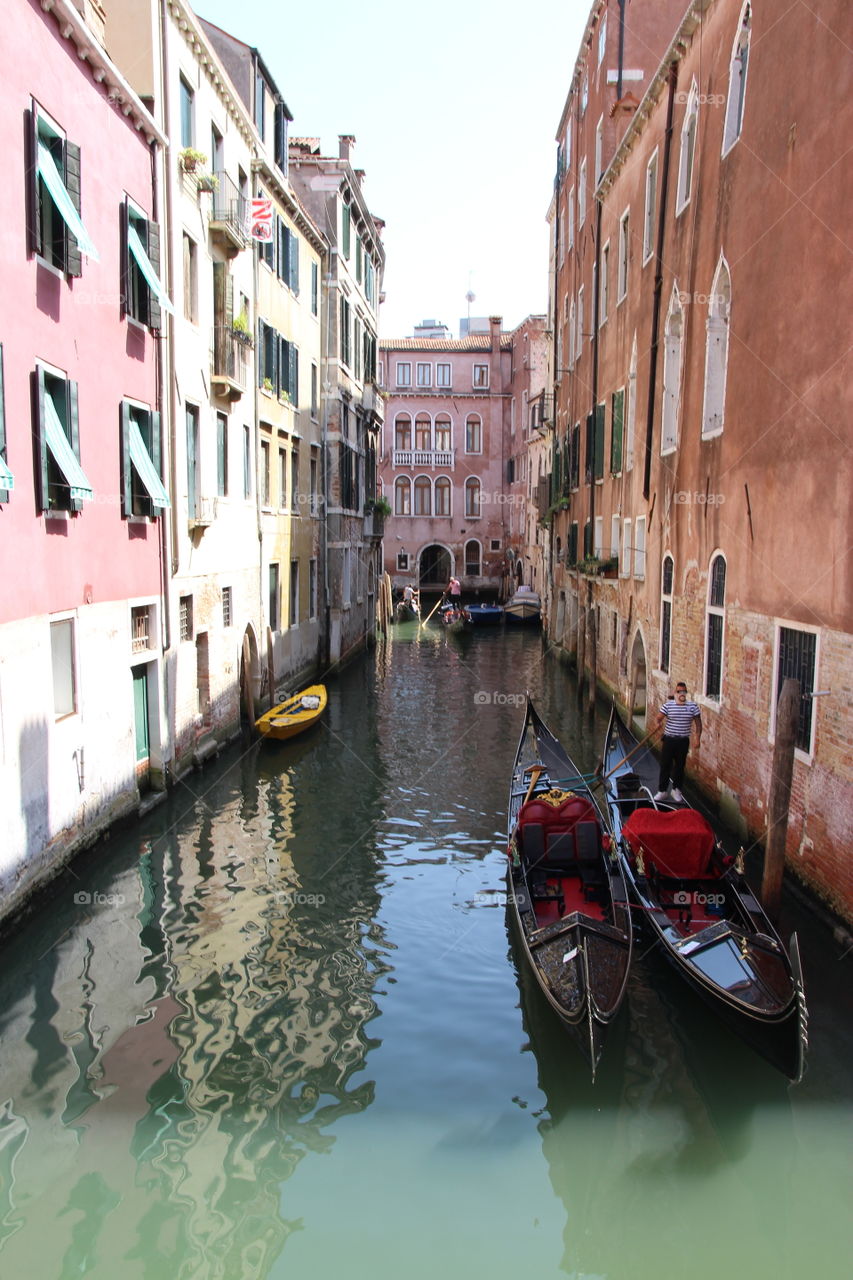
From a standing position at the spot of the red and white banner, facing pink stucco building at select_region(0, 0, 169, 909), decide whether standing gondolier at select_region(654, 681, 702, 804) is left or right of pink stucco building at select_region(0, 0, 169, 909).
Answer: left

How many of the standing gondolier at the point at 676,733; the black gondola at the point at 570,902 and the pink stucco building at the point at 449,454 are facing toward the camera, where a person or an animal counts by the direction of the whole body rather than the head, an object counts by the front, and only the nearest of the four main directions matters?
3

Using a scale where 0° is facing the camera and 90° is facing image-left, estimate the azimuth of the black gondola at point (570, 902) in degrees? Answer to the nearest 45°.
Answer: approximately 0°

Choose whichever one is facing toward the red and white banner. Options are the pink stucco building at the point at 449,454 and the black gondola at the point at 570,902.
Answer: the pink stucco building

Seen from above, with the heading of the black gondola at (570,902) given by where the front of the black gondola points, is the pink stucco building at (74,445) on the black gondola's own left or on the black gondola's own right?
on the black gondola's own right

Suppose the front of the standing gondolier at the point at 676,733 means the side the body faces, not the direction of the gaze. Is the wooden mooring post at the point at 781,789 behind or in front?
in front

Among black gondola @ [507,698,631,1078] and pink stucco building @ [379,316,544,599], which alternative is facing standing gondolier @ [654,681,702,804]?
the pink stucco building

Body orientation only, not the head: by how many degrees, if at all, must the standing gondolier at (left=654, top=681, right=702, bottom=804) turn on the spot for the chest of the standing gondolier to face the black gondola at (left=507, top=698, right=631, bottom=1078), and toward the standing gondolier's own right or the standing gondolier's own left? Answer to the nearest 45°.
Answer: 0° — they already face it

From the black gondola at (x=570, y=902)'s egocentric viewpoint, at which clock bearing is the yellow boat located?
The yellow boat is roughly at 5 o'clock from the black gondola.

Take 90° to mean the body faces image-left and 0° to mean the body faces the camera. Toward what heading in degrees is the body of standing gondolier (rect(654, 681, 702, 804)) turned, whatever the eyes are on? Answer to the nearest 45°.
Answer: approximately 0°

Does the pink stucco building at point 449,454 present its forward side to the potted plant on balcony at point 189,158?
yes
